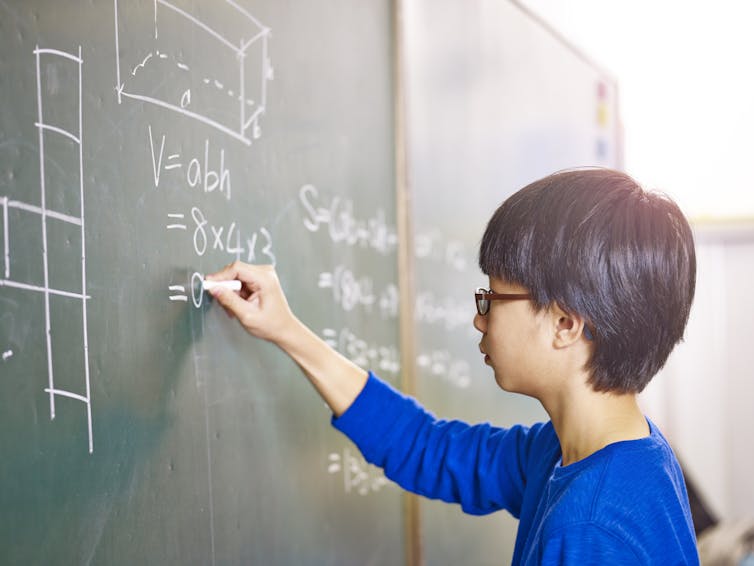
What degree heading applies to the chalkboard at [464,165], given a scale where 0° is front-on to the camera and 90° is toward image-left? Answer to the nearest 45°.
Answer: approximately 315°

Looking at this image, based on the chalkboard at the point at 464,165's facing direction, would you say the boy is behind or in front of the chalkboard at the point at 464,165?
in front

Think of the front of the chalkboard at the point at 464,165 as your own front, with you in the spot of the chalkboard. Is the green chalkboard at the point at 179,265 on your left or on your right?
on your right

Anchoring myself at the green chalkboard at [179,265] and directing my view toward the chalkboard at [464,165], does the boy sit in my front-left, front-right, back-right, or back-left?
front-right

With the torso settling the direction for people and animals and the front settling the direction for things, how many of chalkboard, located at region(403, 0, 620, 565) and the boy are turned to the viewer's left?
1

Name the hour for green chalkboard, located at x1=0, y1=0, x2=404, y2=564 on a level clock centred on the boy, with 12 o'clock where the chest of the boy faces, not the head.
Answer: The green chalkboard is roughly at 12 o'clock from the boy.

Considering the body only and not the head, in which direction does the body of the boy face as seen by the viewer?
to the viewer's left

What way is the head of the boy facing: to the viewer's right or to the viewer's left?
to the viewer's left

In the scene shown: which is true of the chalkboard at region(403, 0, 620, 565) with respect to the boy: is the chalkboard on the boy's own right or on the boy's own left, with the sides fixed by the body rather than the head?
on the boy's own right
